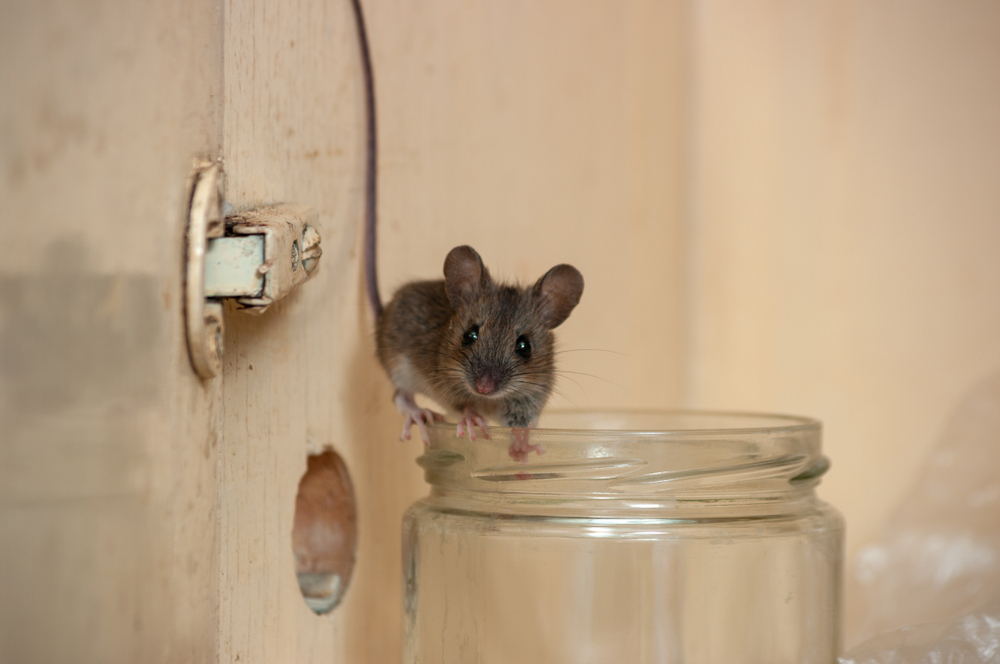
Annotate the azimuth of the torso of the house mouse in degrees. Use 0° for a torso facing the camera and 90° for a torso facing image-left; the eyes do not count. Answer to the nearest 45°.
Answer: approximately 315°

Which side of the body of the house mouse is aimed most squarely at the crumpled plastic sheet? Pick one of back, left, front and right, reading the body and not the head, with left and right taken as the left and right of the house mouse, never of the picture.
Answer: left
